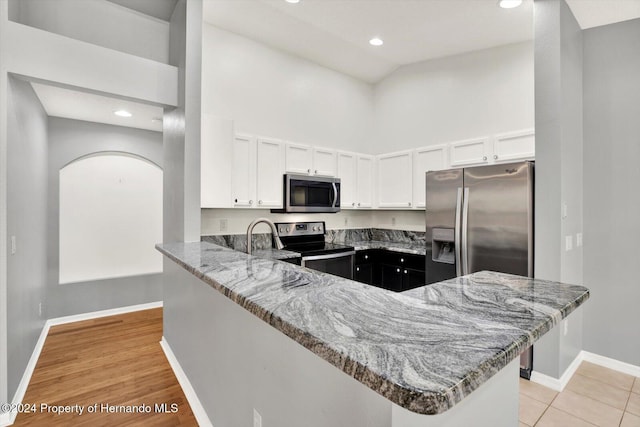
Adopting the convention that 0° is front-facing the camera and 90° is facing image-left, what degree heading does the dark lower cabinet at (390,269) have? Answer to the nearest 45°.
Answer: approximately 45°

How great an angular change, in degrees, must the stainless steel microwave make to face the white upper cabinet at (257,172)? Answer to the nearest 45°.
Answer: approximately 90° to its right

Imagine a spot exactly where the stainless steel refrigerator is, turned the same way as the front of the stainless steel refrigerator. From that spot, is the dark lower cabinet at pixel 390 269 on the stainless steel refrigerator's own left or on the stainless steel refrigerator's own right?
on the stainless steel refrigerator's own right

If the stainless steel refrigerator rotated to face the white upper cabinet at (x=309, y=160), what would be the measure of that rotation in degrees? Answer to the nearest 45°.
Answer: approximately 45° to its right

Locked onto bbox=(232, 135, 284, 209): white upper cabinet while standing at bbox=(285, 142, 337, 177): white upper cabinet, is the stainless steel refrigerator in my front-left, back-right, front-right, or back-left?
back-left
